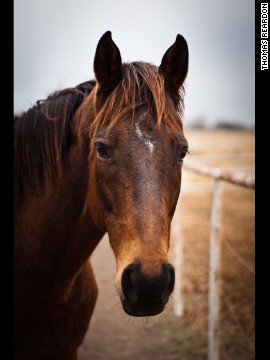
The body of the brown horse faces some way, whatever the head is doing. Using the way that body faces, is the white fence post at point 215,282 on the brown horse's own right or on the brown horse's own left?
on the brown horse's own left

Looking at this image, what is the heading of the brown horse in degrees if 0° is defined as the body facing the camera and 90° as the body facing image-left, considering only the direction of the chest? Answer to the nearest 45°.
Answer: approximately 315°
